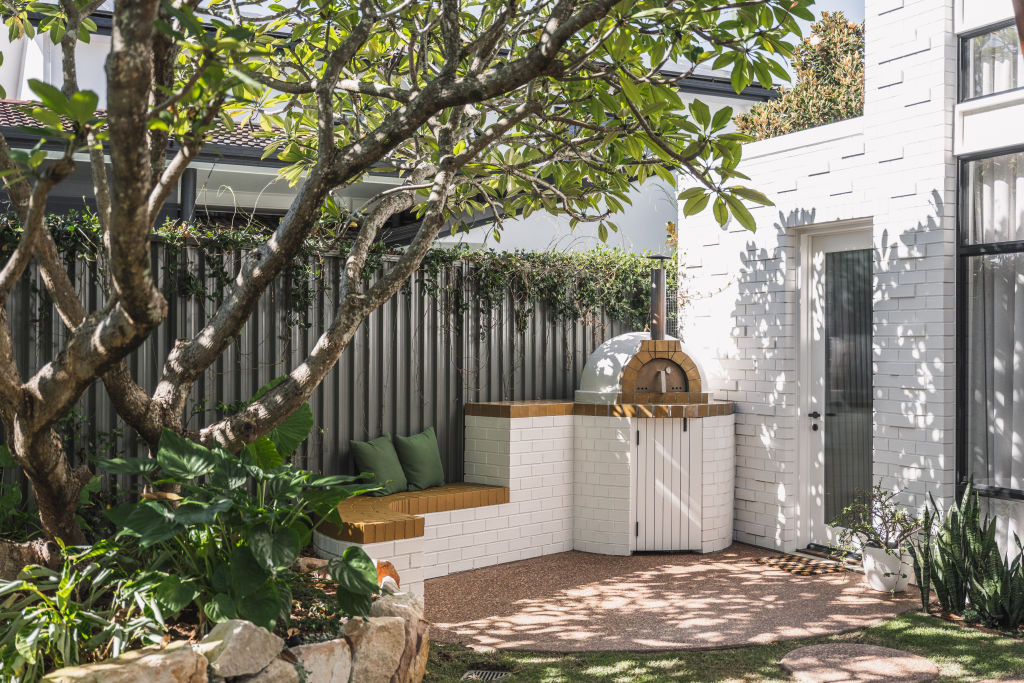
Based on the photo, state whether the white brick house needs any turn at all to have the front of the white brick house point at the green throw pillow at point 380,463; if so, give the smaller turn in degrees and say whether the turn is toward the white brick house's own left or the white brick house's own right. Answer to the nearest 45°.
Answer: approximately 45° to the white brick house's own right

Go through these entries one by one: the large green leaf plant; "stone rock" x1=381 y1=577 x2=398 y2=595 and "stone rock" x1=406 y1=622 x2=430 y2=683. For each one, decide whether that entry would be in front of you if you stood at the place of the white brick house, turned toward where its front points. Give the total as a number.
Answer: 3

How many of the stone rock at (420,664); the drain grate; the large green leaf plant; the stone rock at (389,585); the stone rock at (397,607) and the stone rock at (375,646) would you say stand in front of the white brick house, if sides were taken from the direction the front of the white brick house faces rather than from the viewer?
6

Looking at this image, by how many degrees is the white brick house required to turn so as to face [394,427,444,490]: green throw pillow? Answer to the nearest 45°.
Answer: approximately 45° to its right

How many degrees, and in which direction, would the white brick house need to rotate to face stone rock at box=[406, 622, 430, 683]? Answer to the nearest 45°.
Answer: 0° — it already faces it

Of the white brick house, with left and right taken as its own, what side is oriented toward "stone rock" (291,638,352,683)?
front

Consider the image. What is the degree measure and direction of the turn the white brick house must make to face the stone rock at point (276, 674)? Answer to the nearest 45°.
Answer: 0° — it already faces it

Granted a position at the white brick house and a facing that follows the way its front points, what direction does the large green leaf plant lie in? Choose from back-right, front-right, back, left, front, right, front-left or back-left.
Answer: front

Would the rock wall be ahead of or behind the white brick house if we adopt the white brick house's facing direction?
ahead

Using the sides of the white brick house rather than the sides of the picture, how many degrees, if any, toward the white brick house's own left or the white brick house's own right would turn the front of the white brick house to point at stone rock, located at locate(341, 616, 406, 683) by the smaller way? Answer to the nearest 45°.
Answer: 0° — it already faces it

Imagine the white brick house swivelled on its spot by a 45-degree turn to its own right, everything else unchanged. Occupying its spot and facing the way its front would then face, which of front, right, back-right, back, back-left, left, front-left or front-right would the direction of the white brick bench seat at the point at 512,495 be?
front

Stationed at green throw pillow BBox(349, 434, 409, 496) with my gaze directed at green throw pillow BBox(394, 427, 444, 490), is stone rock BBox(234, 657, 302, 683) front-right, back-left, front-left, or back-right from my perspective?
back-right

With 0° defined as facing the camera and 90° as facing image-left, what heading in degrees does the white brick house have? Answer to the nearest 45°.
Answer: approximately 45°

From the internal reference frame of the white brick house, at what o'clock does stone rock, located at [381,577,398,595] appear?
The stone rock is roughly at 12 o'clock from the white brick house.

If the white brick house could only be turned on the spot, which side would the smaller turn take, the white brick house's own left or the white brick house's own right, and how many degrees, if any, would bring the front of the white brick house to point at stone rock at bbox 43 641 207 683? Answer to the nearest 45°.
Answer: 0° — it already faces it
